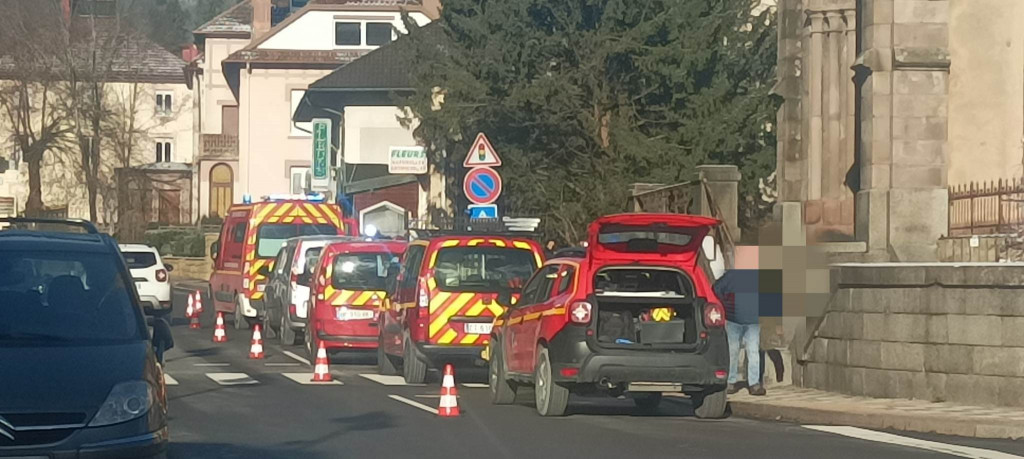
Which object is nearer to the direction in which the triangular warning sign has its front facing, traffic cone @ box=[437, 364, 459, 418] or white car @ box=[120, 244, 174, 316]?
the traffic cone

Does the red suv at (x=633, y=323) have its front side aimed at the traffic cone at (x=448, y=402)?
no

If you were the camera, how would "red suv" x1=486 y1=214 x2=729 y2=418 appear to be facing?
facing away from the viewer and to the left of the viewer

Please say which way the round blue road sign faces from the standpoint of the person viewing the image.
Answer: facing the viewer

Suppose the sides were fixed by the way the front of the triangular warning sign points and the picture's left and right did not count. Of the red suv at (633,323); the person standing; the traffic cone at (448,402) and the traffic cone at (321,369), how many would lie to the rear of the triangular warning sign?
0

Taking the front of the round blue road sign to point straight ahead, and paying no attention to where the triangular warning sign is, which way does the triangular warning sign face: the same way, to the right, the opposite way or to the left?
the same way

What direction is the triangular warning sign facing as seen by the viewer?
toward the camera

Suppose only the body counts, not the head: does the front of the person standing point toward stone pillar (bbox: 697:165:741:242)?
no

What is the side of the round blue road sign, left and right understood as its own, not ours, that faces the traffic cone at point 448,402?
front

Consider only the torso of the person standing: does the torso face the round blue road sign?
no
